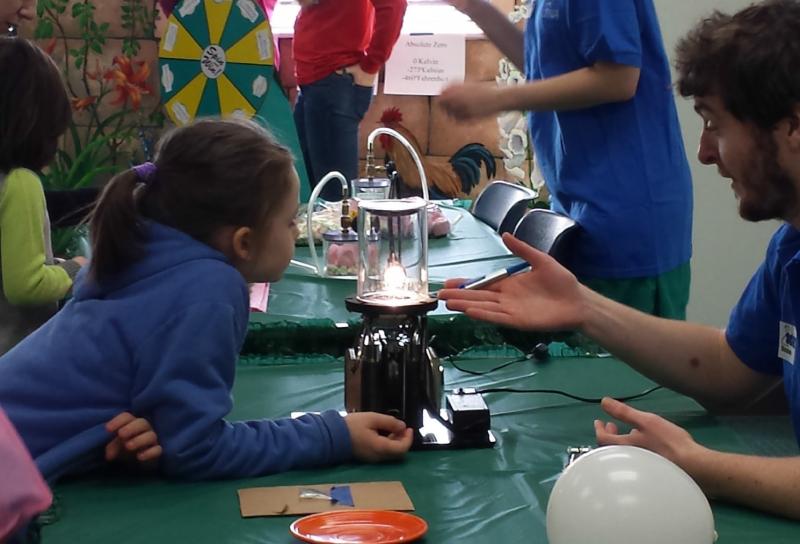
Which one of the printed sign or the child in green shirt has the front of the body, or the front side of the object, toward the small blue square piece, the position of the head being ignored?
the printed sign

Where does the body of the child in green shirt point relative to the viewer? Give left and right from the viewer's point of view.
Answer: facing away from the viewer and to the right of the viewer

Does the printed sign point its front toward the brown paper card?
yes

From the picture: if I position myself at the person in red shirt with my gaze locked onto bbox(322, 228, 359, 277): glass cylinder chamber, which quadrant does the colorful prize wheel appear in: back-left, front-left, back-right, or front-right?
back-right

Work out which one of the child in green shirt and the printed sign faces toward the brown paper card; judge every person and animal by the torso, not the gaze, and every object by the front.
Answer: the printed sign

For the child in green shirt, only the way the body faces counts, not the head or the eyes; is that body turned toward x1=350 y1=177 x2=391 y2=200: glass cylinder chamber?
yes

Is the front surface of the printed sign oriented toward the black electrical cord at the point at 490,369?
yes

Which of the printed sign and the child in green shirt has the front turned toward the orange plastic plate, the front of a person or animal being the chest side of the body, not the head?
the printed sign

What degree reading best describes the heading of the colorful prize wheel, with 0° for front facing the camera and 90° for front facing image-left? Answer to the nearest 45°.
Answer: approximately 45°

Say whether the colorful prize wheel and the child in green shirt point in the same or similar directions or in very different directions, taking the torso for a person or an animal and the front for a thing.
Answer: very different directions

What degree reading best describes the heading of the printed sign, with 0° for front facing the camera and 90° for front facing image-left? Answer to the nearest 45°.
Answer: approximately 0°

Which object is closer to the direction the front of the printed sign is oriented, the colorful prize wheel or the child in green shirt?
the child in green shirt

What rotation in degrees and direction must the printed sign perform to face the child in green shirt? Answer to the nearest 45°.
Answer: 0° — it already faces them

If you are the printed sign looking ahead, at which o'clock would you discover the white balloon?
The white balloon is roughly at 12 o'clock from the printed sign.
